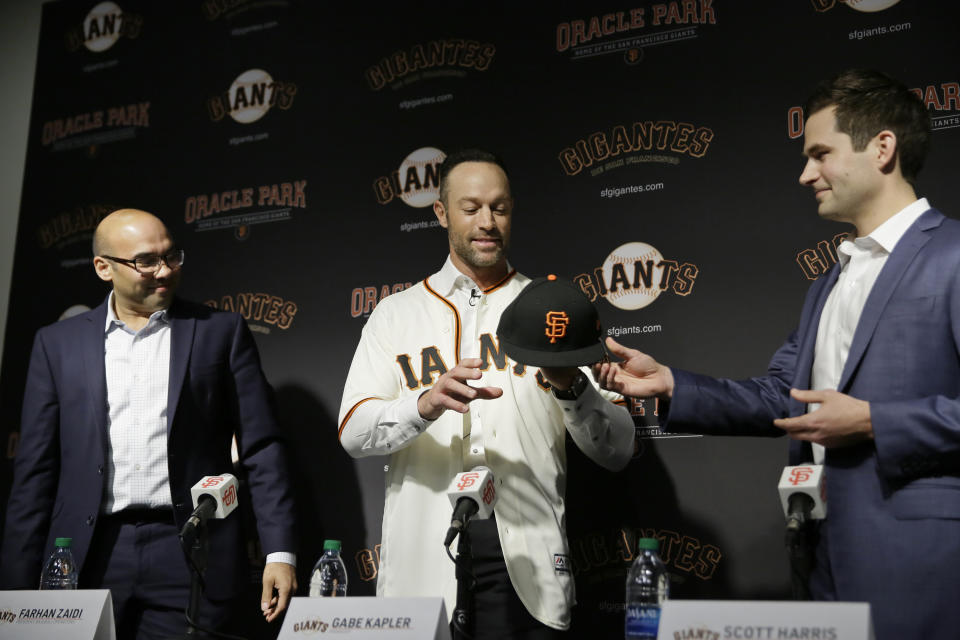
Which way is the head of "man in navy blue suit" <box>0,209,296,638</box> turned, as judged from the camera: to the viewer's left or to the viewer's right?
to the viewer's right

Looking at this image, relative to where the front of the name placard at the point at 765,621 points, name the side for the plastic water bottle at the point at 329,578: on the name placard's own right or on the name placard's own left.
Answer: on the name placard's own right

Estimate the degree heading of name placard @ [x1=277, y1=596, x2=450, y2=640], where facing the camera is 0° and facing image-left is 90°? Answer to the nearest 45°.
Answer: approximately 0°

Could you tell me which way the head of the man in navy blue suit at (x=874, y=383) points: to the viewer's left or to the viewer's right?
to the viewer's left

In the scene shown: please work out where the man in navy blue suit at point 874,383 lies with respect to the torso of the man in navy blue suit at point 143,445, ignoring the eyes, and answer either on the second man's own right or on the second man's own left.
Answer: on the second man's own left

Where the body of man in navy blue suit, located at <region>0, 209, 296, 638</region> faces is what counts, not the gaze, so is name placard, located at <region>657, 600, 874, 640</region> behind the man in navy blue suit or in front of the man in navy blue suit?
in front

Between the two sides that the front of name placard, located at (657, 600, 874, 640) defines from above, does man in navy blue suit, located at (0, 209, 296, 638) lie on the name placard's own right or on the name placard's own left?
on the name placard's own right

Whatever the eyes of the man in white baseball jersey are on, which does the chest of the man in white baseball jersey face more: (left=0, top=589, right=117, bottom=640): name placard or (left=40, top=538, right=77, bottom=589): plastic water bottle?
the name placard

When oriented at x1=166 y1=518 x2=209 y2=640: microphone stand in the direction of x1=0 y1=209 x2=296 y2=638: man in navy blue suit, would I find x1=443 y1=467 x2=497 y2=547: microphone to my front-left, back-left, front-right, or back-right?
back-right
